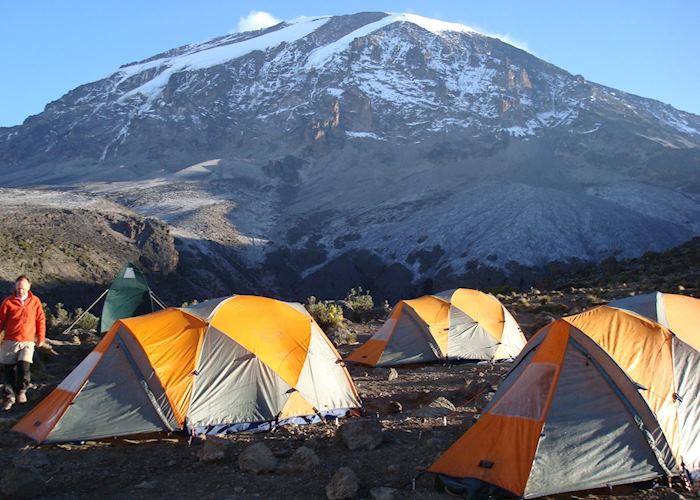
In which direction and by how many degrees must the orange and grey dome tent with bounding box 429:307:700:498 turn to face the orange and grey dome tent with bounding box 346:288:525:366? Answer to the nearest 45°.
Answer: approximately 135° to its right

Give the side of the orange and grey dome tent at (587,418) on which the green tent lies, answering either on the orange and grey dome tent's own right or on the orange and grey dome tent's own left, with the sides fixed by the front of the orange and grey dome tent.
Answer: on the orange and grey dome tent's own right

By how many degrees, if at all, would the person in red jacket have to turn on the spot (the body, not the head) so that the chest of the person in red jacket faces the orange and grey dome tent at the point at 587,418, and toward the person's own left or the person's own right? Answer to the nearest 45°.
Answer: approximately 45° to the person's own left

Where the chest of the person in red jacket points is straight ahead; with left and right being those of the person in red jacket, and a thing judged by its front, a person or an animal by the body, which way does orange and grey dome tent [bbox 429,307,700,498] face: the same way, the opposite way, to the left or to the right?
to the right

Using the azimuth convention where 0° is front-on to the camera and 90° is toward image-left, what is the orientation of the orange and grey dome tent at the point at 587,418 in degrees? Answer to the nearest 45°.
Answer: approximately 45°

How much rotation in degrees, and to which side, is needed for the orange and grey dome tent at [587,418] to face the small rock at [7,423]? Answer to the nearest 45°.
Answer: approximately 45° to its right

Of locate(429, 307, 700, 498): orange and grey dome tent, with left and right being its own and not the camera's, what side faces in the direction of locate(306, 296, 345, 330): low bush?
right

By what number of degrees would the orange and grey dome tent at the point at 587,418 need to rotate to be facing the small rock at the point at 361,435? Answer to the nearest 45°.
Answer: approximately 45° to its right

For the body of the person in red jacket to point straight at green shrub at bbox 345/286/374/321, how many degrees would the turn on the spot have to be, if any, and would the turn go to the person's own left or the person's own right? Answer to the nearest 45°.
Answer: approximately 135° to the person's own left

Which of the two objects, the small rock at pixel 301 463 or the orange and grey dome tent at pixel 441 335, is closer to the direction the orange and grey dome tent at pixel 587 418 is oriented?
the small rock

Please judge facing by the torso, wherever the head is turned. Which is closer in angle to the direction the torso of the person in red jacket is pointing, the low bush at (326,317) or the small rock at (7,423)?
the small rock

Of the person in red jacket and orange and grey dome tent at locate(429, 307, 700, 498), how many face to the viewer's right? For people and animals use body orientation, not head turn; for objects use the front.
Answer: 0
